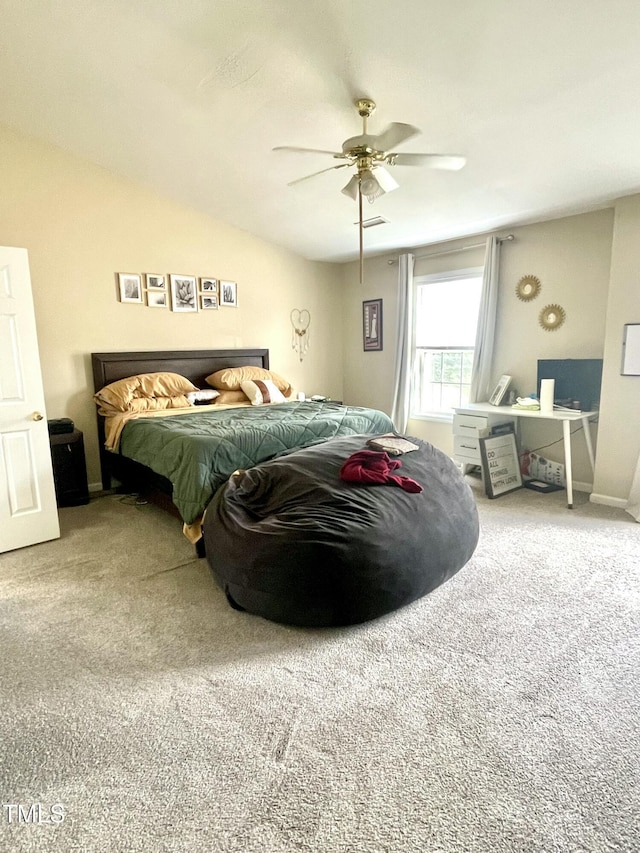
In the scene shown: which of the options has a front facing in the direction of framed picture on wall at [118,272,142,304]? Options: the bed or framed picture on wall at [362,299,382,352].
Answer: framed picture on wall at [362,299,382,352]

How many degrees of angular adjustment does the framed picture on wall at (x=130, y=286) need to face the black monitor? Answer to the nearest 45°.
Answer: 0° — it already faces it

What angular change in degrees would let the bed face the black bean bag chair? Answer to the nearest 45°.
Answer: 0° — it already faces it

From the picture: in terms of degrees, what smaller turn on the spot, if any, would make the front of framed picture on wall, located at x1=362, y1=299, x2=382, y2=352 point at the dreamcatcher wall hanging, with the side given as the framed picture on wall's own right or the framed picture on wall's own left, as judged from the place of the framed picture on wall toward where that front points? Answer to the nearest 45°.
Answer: approximately 45° to the framed picture on wall's own right

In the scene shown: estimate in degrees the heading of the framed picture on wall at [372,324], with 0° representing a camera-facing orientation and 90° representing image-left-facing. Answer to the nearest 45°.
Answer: approximately 45°

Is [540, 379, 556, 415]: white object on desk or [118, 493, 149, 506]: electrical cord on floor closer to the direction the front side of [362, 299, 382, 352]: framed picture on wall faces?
the electrical cord on floor

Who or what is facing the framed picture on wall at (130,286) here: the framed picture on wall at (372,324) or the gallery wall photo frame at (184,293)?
the framed picture on wall at (372,324)
